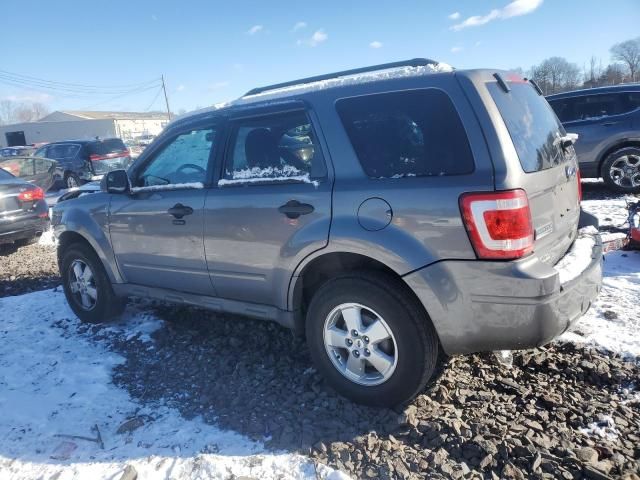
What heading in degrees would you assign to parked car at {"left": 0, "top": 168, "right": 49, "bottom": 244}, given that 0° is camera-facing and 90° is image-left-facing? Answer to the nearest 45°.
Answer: approximately 135°

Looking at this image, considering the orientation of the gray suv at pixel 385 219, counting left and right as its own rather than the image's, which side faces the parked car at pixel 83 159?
front

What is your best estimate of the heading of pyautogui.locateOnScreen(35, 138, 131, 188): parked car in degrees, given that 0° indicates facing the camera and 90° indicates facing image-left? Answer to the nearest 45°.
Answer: approximately 135°

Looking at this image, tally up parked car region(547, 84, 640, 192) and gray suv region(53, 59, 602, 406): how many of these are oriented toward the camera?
0

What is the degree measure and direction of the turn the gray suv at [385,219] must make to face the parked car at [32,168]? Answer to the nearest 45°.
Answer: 0° — it already faces it

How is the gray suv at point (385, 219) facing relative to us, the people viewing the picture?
facing away from the viewer and to the left of the viewer

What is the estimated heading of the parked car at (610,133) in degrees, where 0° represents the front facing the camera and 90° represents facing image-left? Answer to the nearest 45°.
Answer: approximately 90°

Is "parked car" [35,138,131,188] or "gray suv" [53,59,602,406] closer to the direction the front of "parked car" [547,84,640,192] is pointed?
the parked car

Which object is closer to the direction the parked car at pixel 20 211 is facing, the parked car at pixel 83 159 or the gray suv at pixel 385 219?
the parked car
